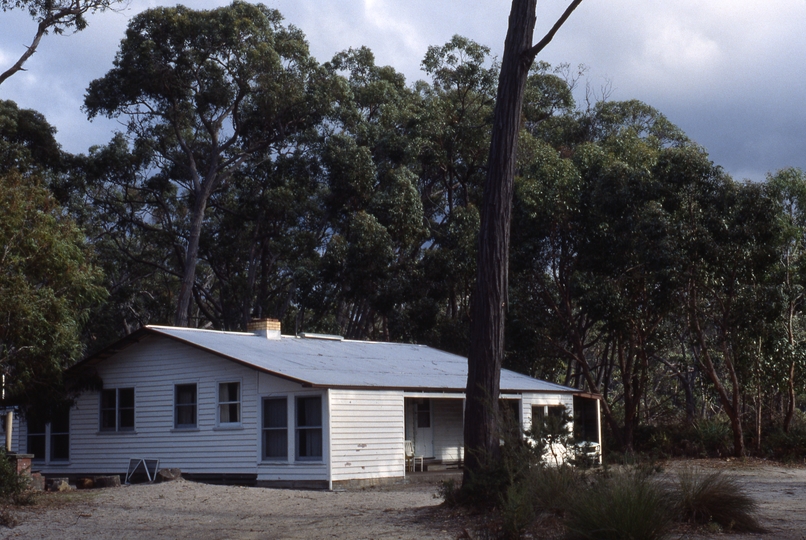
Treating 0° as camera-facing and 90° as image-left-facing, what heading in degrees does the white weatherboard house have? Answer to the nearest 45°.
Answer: approximately 315°

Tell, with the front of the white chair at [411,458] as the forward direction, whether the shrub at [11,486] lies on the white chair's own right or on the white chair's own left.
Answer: on the white chair's own right

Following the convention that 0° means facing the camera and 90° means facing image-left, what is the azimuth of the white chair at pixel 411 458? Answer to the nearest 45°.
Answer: approximately 315°

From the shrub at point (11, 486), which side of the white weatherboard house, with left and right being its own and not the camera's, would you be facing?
right
